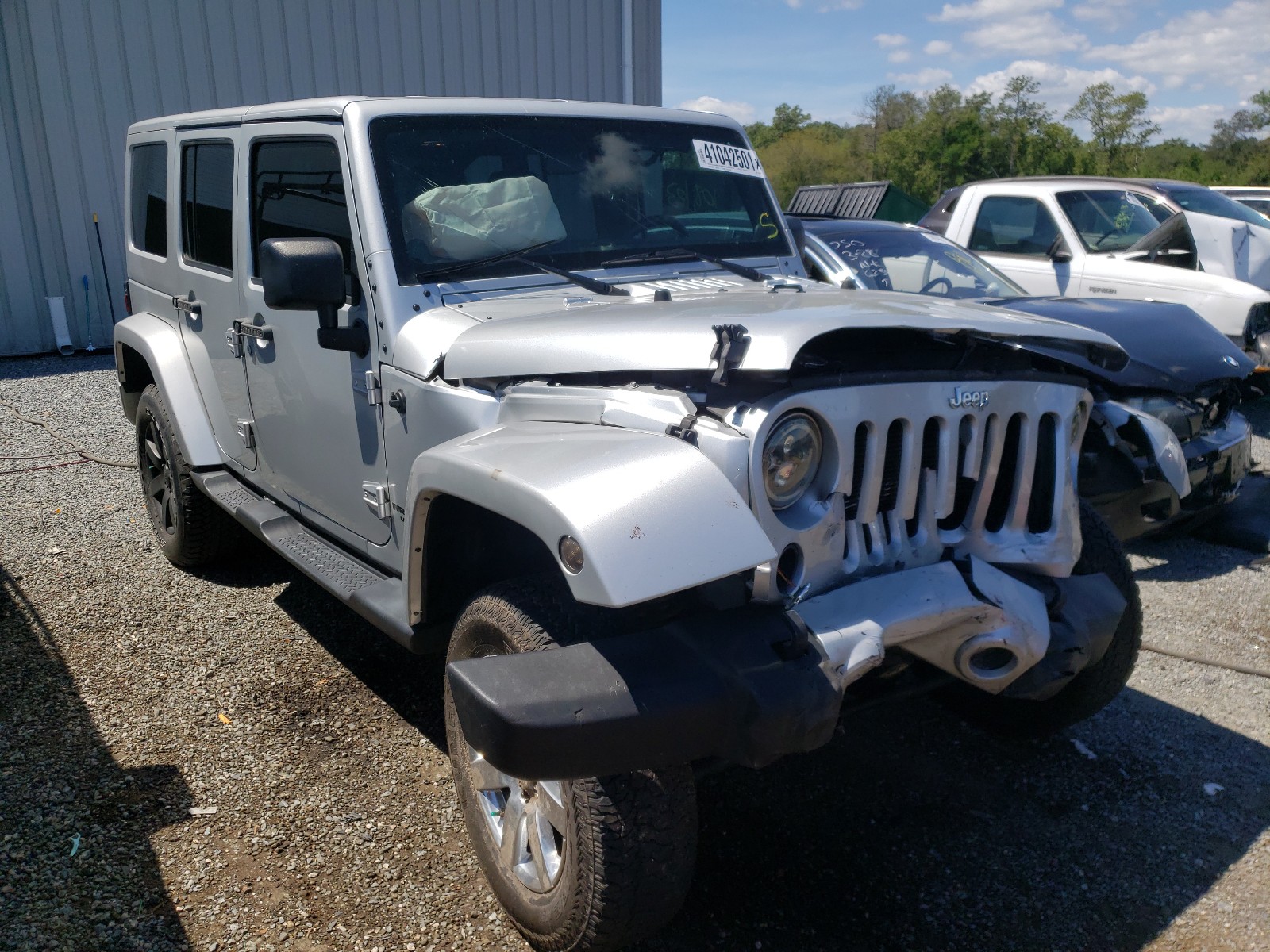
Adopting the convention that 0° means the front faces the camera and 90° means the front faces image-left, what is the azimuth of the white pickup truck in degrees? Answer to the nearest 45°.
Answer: approximately 315°

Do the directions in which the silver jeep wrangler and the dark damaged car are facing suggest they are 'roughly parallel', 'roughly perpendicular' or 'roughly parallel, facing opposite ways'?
roughly parallel

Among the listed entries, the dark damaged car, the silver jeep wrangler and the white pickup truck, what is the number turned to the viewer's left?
0

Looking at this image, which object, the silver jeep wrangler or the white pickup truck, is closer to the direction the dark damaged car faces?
the silver jeep wrangler

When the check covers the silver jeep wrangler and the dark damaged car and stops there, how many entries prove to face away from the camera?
0

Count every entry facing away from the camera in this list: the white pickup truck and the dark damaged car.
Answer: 0

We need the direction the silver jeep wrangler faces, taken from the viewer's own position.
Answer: facing the viewer and to the right of the viewer

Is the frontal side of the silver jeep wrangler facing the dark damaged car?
no

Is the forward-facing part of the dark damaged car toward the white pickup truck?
no

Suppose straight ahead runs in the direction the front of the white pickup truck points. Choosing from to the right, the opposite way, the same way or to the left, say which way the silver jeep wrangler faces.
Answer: the same way

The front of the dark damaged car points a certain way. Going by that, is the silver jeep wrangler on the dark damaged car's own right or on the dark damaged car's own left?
on the dark damaged car's own right

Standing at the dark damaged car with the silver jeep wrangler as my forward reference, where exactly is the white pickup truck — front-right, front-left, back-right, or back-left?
back-right

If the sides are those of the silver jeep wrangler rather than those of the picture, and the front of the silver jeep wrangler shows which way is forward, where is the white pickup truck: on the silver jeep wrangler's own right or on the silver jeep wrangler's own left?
on the silver jeep wrangler's own left

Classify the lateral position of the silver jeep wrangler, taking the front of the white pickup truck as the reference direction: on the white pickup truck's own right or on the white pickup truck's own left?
on the white pickup truck's own right

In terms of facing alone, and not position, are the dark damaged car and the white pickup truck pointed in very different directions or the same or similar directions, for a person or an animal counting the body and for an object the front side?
same or similar directions
